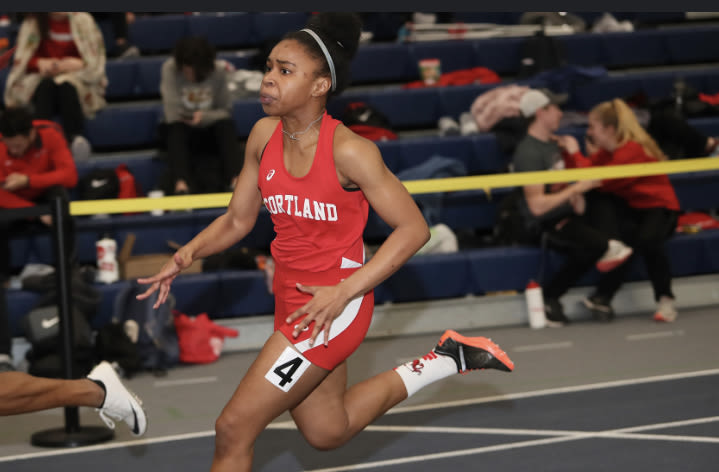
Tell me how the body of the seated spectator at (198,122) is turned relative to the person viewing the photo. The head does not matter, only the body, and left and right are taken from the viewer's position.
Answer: facing the viewer

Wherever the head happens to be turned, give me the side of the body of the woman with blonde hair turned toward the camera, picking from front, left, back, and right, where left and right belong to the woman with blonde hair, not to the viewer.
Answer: left

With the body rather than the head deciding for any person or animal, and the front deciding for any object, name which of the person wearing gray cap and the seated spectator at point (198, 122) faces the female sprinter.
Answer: the seated spectator

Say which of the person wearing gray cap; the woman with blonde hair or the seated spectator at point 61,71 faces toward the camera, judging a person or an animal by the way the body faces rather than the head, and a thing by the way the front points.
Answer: the seated spectator

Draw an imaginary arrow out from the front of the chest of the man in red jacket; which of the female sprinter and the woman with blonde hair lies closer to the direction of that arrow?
the female sprinter

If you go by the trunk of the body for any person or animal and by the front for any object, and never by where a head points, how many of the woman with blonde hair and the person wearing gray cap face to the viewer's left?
1

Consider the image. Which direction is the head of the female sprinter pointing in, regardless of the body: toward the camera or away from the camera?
toward the camera

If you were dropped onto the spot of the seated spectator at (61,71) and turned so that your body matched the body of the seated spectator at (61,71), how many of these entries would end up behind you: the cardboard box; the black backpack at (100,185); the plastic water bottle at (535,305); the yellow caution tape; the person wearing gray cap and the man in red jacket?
0

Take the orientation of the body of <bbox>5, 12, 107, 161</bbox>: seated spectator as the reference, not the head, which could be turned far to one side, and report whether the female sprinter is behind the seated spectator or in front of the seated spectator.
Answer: in front

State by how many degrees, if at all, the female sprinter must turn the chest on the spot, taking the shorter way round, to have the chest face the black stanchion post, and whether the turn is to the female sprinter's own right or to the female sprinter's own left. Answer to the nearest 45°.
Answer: approximately 90° to the female sprinter's own right

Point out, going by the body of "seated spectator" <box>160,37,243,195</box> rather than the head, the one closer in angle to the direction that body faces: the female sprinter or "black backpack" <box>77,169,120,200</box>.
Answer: the female sprinter

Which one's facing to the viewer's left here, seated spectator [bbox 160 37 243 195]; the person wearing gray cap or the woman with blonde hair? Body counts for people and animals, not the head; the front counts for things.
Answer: the woman with blonde hair

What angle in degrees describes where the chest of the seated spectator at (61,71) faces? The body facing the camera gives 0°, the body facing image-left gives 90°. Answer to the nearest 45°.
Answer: approximately 0°

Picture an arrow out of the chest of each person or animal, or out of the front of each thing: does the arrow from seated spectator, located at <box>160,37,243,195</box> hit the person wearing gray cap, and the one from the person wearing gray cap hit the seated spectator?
no

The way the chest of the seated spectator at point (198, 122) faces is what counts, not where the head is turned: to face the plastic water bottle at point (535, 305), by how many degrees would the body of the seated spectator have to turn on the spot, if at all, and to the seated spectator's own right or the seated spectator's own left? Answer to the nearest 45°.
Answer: approximately 45° to the seated spectator's own left

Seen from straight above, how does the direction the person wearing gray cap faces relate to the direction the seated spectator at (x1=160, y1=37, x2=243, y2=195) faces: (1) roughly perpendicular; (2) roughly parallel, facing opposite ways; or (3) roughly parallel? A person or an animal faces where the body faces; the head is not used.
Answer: roughly perpendicular

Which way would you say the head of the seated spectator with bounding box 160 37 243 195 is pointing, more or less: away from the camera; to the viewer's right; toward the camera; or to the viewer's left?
toward the camera

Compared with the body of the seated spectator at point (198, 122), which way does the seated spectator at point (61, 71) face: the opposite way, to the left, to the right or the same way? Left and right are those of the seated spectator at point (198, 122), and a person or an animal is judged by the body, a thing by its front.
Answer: the same way

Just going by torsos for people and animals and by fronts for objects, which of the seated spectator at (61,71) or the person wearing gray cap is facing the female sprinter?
the seated spectator

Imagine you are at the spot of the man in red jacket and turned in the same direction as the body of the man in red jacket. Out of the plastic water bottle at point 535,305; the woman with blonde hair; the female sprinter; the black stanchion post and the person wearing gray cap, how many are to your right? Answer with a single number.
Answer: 0

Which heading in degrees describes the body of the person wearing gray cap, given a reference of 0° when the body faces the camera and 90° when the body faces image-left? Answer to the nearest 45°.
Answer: approximately 270°
